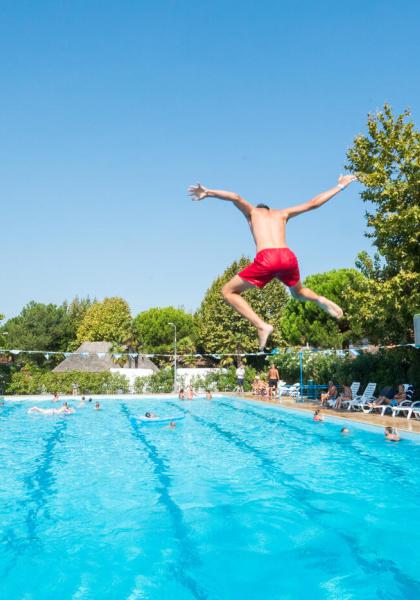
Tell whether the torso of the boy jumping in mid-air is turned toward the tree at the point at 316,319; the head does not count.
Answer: yes

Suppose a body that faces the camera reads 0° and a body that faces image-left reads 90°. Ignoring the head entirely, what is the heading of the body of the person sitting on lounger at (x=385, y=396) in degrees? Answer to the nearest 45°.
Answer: approximately 90°

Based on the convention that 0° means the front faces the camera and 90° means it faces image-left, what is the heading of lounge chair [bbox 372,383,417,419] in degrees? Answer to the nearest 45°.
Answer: approximately 90°

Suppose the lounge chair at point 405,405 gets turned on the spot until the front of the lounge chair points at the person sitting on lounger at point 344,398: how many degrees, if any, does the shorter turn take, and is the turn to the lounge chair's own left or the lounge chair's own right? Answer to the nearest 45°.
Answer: approximately 45° to the lounge chair's own right

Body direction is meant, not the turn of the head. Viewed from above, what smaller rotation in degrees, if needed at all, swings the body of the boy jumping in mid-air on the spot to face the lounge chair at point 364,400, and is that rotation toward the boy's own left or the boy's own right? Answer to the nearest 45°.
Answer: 0° — they already face it

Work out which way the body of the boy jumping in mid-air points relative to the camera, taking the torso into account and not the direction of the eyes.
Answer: away from the camera

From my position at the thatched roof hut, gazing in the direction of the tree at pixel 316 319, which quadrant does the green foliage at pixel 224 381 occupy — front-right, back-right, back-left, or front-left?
front-right

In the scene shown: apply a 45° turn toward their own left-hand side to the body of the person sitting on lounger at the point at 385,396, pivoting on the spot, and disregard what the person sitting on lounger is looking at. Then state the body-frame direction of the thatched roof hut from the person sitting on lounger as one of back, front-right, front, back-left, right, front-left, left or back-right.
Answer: right

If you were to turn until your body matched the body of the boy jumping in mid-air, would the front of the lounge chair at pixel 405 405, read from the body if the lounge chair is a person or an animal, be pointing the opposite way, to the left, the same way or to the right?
to the left

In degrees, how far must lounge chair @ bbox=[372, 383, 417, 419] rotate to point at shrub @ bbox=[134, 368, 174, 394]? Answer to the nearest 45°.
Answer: approximately 45° to its right

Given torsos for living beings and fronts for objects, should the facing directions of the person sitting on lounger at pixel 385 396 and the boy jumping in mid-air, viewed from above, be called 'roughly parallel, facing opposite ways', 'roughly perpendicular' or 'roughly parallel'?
roughly perpendicular

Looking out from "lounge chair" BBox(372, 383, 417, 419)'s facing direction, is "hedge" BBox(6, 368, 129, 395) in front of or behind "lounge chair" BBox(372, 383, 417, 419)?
in front

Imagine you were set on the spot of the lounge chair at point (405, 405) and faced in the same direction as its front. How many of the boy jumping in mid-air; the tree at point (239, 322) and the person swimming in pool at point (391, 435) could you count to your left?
2

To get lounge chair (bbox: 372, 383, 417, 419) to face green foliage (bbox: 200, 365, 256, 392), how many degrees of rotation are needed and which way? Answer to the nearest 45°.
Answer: approximately 45° to its right

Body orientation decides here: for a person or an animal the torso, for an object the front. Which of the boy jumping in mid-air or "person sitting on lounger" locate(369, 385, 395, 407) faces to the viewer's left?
the person sitting on lounger

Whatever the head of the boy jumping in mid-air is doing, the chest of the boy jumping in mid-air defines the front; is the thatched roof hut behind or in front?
in front

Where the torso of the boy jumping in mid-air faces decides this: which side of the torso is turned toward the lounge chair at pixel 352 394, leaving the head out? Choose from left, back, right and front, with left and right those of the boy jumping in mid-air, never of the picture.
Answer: front

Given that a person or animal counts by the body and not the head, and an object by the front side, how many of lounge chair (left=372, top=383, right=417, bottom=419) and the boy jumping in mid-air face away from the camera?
1
